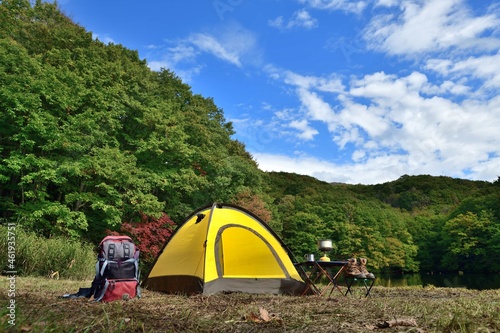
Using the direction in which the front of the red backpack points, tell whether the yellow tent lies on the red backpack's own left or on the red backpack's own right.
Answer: on the red backpack's own left

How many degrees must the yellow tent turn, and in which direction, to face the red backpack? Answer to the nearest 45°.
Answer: approximately 90° to its right

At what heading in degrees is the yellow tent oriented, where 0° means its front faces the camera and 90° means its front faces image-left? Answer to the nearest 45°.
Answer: approximately 315°
